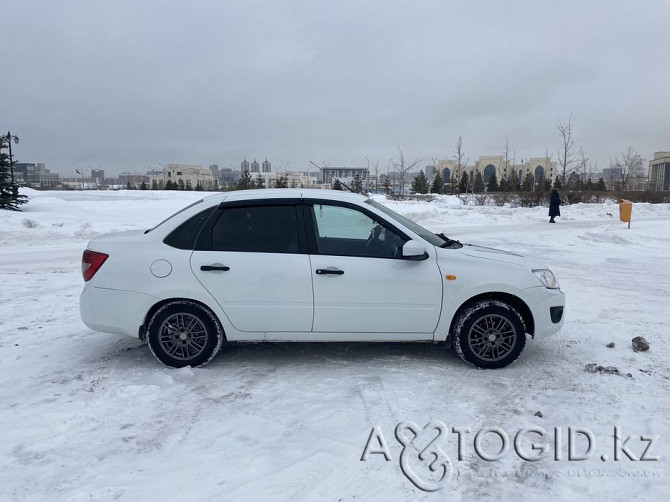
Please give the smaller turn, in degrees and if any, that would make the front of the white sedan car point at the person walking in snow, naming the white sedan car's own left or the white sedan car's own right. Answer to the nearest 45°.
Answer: approximately 45° to the white sedan car's own left

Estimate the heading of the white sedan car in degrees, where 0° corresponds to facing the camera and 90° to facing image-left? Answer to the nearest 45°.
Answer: approximately 270°
